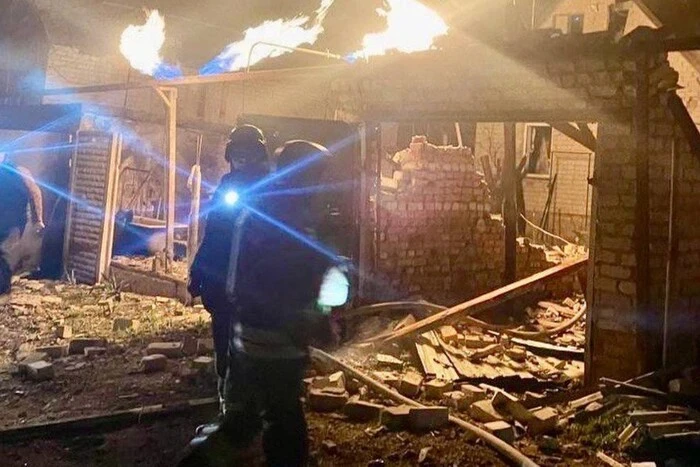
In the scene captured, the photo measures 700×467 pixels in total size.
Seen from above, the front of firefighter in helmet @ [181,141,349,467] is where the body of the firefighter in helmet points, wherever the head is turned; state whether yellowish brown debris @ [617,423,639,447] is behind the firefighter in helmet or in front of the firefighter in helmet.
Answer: in front

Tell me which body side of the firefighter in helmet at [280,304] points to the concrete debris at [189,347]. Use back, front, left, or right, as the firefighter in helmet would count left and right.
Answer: left

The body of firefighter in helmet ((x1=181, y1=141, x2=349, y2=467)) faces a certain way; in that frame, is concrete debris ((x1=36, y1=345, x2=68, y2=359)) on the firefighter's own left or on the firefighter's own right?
on the firefighter's own left

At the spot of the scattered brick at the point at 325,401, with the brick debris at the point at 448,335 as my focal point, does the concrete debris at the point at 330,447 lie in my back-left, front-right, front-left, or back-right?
back-right
